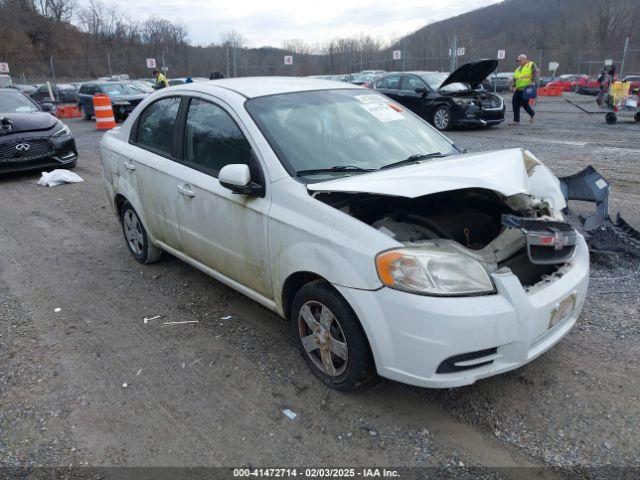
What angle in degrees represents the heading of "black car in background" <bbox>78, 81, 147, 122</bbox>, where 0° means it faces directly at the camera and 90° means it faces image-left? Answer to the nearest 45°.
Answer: approximately 315°

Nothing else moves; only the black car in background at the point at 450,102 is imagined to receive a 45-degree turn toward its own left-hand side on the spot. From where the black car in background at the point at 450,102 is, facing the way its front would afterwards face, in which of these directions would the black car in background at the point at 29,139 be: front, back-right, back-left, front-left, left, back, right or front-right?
back-right

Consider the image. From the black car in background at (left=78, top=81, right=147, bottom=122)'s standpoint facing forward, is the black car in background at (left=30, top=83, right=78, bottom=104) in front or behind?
behind

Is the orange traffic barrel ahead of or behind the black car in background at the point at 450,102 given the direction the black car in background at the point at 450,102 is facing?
behind

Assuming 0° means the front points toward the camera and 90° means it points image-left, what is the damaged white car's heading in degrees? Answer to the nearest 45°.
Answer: approximately 315°

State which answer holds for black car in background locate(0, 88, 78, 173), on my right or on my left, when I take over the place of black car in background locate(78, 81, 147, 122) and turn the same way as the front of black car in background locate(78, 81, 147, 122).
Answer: on my right

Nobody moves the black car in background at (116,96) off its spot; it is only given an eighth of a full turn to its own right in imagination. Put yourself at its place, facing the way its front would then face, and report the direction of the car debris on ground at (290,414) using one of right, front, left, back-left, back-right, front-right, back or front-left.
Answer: front

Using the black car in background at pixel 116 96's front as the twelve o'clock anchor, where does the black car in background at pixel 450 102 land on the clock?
the black car in background at pixel 450 102 is roughly at 12 o'clock from the black car in background at pixel 116 96.

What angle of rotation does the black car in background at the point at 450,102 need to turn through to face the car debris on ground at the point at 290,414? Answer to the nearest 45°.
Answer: approximately 45° to its right

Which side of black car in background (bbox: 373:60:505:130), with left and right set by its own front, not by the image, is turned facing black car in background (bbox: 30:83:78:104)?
back

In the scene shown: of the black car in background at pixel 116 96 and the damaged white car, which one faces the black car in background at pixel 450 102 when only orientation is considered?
the black car in background at pixel 116 96

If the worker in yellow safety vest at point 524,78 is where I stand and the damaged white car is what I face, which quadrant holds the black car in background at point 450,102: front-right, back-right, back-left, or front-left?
front-right

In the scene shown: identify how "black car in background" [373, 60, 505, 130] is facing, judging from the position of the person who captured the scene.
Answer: facing the viewer and to the right of the viewer

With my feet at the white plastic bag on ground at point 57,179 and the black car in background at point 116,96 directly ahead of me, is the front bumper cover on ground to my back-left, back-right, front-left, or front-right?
back-right

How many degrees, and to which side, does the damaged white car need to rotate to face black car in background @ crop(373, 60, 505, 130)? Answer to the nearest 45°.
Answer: approximately 135° to its left
